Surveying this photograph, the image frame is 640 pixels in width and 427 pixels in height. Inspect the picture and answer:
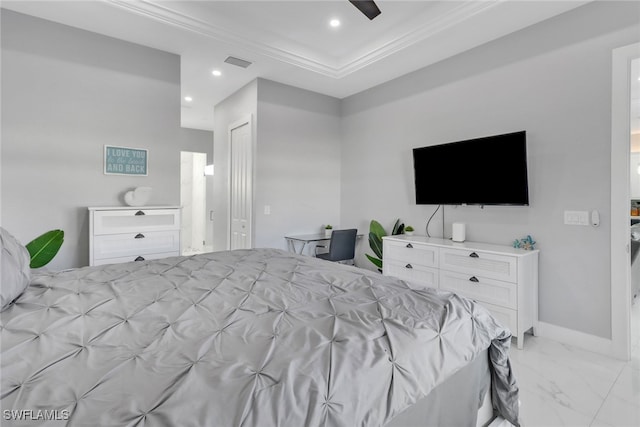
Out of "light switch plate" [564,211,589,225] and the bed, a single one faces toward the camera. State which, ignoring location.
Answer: the light switch plate

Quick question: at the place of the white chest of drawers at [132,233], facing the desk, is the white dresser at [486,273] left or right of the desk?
right

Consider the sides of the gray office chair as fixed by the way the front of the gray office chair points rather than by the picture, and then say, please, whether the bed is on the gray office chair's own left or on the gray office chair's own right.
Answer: on the gray office chair's own left

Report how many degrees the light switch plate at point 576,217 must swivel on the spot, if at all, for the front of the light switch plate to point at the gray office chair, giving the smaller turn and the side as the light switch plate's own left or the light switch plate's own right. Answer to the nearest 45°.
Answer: approximately 90° to the light switch plate's own right

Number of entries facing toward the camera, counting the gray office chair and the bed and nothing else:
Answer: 0

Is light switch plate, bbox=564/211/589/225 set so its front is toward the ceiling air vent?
no

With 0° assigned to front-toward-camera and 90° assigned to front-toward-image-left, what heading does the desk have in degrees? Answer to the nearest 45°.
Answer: approximately 315°

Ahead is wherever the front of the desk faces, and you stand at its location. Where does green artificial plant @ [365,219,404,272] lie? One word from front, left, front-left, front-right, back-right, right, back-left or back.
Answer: front-left

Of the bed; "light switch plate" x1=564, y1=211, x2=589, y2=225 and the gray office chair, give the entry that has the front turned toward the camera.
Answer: the light switch plate

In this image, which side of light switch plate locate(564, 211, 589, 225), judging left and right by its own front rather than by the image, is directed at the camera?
front

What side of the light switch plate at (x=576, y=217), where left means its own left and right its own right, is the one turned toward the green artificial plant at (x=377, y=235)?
right

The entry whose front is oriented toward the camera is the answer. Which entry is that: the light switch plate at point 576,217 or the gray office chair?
the light switch plate

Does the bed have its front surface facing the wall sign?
no

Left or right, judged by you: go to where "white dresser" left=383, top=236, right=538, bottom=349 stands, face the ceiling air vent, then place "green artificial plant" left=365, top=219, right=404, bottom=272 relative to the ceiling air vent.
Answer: right

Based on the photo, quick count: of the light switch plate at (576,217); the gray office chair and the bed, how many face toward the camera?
1

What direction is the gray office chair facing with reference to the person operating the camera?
facing away from the viewer and to the left of the viewer

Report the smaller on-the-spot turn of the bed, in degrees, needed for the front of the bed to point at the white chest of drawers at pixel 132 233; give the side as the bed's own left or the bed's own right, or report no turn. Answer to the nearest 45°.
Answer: approximately 90° to the bed's own left

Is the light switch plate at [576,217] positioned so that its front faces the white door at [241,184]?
no

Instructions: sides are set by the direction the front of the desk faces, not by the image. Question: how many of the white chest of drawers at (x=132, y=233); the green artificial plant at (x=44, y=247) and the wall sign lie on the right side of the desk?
3

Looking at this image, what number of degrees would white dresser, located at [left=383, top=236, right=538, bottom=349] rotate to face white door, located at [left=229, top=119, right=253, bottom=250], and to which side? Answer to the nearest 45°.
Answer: approximately 45° to its right

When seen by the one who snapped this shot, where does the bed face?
facing away from the viewer and to the right of the viewer
